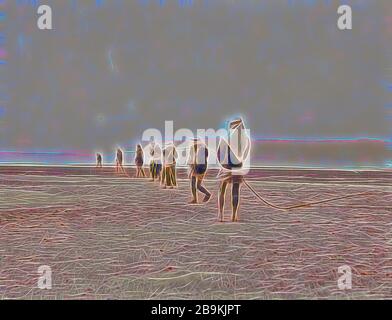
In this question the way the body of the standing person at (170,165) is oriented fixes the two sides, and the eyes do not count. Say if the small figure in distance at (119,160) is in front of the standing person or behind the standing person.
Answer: in front

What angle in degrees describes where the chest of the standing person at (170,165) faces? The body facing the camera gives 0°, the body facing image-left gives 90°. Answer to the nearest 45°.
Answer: approximately 135°

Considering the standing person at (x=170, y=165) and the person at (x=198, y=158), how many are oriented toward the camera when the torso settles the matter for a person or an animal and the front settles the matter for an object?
0

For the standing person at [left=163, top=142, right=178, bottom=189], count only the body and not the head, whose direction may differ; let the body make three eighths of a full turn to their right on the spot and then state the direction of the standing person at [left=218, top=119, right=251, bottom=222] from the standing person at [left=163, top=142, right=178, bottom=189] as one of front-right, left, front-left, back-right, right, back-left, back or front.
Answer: right

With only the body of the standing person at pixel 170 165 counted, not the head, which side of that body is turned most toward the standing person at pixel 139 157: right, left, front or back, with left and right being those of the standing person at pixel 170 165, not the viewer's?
front

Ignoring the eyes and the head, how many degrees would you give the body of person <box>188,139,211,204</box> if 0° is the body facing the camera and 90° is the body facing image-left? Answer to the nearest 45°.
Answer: approximately 90°
